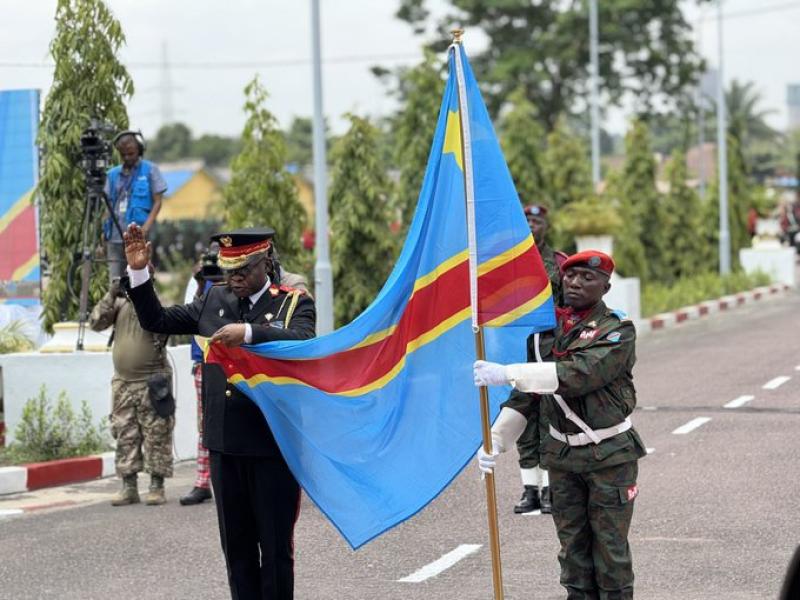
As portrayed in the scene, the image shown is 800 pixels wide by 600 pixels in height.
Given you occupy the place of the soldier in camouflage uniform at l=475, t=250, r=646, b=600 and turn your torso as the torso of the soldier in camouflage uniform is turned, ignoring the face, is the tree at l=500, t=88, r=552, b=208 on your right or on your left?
on your right

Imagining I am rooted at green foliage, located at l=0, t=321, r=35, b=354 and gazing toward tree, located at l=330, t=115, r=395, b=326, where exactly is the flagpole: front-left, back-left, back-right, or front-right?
back-right

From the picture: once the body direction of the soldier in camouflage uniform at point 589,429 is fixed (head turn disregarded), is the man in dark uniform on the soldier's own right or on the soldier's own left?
on the soldier's own right

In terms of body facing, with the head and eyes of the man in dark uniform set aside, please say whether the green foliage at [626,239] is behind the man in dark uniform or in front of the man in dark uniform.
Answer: behind

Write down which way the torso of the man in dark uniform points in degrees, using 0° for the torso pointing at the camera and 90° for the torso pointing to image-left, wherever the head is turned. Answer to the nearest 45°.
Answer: approximately 45°

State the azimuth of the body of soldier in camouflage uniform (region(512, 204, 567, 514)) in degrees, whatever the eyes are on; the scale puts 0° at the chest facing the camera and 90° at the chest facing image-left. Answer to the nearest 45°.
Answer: approximately 45°

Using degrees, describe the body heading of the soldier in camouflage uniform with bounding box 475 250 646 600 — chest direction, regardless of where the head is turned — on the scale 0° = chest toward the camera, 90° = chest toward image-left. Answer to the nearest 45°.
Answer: approximately 45°

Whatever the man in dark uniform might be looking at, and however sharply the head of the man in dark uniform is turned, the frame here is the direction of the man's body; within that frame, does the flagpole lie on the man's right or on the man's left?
on the man's left

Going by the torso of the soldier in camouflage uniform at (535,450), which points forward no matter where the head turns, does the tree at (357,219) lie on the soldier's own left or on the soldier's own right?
on the soldier's own right
